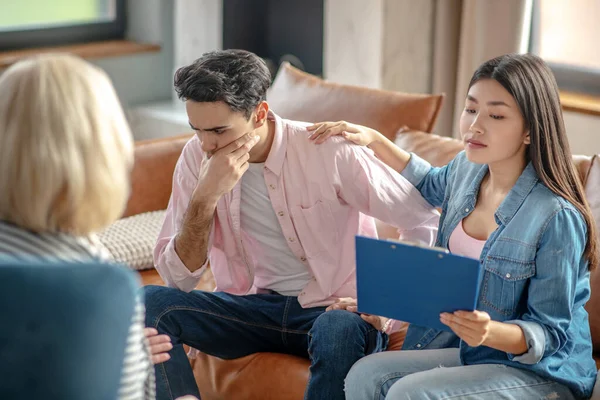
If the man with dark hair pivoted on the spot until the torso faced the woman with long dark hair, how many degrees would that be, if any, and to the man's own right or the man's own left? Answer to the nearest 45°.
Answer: approximately 90° to the man's own left

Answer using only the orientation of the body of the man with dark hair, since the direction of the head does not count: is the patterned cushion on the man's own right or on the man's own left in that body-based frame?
on the man's own right

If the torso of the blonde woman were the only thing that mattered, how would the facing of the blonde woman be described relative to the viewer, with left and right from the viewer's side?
facing away from the viewer and to the right of the viewer

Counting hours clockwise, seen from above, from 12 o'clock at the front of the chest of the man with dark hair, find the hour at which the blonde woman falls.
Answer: The blonde woman is roughly at 11 o'clock from the man with dark hair.

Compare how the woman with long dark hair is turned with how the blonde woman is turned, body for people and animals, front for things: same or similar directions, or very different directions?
very different directions

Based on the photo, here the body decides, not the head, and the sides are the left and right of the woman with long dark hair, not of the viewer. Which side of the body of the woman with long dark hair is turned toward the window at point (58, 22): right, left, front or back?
right

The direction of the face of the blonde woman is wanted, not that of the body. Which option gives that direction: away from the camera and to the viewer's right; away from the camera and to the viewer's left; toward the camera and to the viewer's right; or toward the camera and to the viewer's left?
away from the camera and to the viewer's right

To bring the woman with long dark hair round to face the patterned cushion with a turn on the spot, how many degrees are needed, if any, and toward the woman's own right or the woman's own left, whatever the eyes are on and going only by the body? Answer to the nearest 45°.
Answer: approximately 90° to the woman's own right

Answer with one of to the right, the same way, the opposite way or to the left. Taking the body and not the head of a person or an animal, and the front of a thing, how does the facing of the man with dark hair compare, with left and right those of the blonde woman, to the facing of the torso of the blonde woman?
the opposite way
